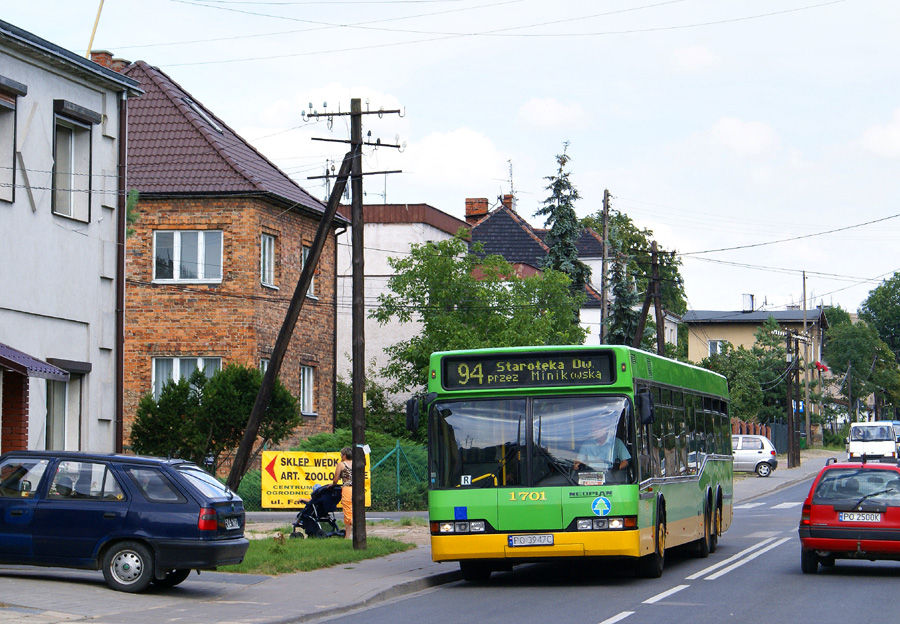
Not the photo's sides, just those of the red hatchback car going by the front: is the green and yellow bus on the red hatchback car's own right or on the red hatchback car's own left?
on the red hatchback car's own left

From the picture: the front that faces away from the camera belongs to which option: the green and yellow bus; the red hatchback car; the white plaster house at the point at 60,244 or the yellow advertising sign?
the red hatchback car

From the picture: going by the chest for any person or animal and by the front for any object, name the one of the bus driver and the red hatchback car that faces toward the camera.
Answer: the bus driver

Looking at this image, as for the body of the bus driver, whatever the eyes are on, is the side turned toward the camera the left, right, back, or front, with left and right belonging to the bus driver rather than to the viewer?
front

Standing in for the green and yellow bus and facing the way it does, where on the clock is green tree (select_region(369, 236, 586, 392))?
The green tree is roughly at 6 o'clock from the green and yellow bus.

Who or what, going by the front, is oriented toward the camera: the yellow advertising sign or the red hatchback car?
the yellow advertising sign

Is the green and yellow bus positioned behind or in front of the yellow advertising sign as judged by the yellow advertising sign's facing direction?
in front

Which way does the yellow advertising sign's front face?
toward the camera

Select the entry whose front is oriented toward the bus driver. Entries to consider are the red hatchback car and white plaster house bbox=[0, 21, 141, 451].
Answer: the white plaster house

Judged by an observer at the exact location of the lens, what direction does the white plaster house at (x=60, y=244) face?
facing the viewer and to the right of the viewer

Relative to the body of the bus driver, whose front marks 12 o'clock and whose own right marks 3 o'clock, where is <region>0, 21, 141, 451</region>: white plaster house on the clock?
The white plaster house is roughly at 4 o'clock from the bus driver.

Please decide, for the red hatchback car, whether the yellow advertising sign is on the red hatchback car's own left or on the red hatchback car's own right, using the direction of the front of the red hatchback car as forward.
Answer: on the red hatchback car's own left

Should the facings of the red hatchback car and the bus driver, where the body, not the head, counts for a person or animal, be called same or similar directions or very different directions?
very different directions

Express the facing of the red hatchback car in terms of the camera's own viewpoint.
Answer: facing away from the viewer
